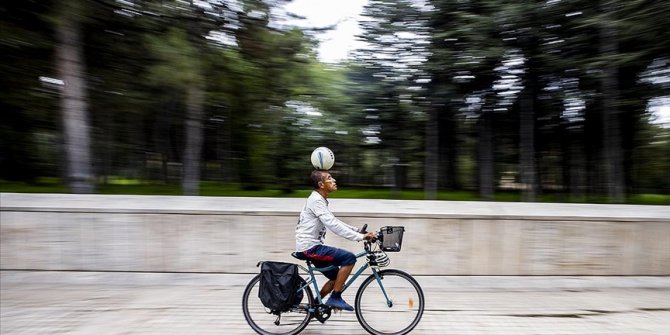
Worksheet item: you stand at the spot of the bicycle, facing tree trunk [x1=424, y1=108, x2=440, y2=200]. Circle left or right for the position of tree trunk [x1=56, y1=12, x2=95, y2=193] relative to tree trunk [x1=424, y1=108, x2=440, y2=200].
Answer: left

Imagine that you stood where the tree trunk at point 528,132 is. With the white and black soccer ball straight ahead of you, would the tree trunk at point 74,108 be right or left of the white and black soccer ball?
right

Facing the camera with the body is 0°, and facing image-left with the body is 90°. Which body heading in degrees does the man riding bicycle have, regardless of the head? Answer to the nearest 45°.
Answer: approximately 270°

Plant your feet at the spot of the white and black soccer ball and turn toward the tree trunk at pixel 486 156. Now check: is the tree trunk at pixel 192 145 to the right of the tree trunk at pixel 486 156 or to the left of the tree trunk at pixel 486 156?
left

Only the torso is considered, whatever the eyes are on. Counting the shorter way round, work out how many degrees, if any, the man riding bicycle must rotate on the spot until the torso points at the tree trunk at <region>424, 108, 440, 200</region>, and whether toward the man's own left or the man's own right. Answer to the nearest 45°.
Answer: approximately 90° to the man's own left

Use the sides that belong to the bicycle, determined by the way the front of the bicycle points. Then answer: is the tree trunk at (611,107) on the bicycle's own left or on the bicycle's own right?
on the bicycle's own left

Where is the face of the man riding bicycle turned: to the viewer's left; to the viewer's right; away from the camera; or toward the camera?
to the viewer's right

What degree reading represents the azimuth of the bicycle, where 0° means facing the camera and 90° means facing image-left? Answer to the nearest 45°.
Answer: approximately 270°

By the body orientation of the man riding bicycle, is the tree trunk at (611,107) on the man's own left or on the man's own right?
on the man's own left

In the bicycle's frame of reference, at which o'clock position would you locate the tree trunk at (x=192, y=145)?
The tree trunk is roughly at 8 o'clock from the bicycle.
